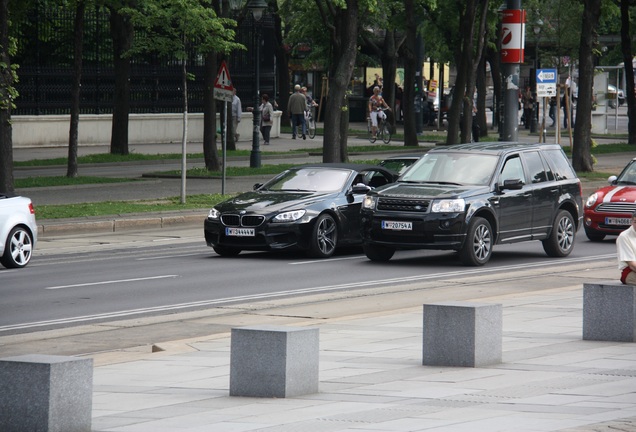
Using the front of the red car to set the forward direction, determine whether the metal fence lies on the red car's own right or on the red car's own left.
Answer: on the red car's own right

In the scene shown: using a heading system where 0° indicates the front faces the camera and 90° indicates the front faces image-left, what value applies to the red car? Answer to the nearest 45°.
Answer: approximately 45°

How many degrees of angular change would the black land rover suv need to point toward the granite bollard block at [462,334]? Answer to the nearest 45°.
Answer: approximately 45° to its left

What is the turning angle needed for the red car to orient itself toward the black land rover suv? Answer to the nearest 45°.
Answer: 0° — it already faces it

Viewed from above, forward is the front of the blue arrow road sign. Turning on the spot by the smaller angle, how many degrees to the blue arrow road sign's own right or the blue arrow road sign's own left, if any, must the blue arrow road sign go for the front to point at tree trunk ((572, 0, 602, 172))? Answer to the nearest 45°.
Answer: approximately 45° to the blue arrow road sign's own left

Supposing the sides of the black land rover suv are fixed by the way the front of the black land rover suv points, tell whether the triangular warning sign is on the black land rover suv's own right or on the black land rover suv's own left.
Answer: on the black land rover suv's own right

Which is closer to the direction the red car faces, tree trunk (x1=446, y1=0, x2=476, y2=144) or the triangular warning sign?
the triangular warning sign

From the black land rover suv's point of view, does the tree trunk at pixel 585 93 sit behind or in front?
behind

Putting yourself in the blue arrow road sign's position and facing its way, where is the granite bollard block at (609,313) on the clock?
The granite bollard block is roughly at 12 o'clock from the blue arrow road sign.

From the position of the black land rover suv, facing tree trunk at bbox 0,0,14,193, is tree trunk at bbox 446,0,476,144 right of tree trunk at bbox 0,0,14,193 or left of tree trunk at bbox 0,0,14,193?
right

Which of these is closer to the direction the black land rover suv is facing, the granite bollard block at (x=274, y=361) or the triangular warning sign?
the granite bollard block
